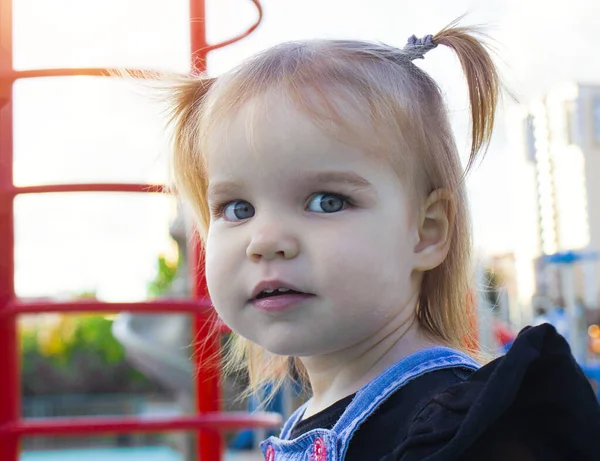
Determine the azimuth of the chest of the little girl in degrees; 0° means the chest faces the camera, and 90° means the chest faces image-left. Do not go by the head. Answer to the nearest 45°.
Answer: approximately 45°

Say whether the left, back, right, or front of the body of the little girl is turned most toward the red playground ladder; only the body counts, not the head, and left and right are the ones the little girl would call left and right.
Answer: right

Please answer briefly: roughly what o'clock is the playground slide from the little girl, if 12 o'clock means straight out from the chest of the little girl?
The playground slide is roughly at 4 o'clock from the little girl.

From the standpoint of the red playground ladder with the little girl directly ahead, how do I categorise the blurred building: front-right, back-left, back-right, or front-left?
back-left

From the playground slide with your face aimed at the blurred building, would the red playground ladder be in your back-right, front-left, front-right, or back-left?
back-right

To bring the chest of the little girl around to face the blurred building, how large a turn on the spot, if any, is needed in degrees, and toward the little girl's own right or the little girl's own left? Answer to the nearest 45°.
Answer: approximately 135° to the little girl's own right
